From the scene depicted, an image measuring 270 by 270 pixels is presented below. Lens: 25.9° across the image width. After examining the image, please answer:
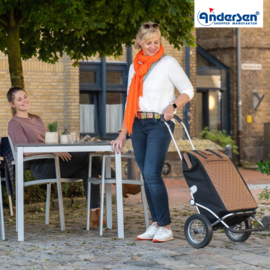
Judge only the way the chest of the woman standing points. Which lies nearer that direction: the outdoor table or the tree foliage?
the outdoor table

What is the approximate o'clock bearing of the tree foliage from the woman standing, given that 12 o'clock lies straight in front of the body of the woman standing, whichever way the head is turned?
The tree foliage is roughly at 4 o'clock from the woman standing.

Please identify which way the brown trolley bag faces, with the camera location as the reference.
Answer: facing the viewer and to the right of the viewer

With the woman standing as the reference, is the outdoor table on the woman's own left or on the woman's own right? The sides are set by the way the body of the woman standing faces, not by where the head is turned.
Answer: on the woman's own right

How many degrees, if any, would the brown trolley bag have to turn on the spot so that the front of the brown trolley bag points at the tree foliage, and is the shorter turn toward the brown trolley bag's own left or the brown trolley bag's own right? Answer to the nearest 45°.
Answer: approximately 180°

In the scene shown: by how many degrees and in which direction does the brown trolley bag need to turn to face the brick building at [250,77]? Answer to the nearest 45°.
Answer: approximately 135° to its left

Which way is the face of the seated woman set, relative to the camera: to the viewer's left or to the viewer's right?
to the viewer's right

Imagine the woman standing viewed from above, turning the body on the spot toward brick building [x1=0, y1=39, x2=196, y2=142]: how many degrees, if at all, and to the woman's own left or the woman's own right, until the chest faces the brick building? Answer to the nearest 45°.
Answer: approximately 135° to the woman's own right

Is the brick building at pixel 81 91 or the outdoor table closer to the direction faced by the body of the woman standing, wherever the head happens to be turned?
the outdoor table

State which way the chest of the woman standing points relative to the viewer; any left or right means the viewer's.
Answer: facing the viewer and to the left of the viewer
